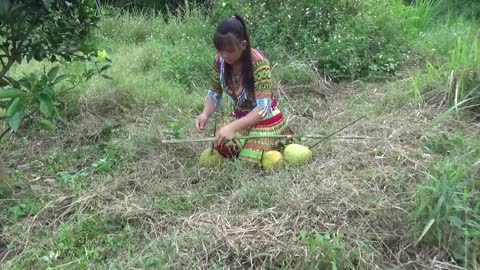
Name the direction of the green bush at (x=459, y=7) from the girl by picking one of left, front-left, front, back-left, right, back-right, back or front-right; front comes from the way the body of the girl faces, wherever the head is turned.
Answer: back

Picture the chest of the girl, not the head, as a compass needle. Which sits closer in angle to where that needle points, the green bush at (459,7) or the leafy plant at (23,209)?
the leafy plant

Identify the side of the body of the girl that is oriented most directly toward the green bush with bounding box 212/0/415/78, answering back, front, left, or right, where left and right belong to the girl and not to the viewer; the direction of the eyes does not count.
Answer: back

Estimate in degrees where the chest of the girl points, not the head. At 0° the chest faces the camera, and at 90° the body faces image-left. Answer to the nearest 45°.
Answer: approximately 45°

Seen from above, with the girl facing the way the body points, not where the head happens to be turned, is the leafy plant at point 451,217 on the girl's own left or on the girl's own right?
on the girl's own left
